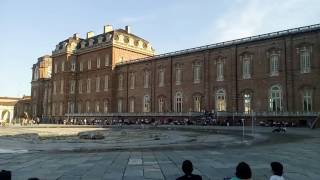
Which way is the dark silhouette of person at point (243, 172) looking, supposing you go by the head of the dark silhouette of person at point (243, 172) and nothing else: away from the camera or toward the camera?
away from the camera

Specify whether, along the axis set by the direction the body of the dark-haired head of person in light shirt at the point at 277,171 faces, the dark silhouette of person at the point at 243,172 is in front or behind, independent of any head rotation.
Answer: behind

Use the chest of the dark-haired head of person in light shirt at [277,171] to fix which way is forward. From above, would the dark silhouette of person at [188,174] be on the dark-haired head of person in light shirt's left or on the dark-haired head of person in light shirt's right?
on the dark-haired head of person in light shirt's left

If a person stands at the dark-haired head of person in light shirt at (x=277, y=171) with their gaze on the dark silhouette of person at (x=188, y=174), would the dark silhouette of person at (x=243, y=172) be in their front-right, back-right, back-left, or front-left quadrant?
front-left

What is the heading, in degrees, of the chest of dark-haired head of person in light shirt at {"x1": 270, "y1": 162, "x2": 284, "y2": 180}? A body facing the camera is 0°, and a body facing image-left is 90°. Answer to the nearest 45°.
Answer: approximately 180°
